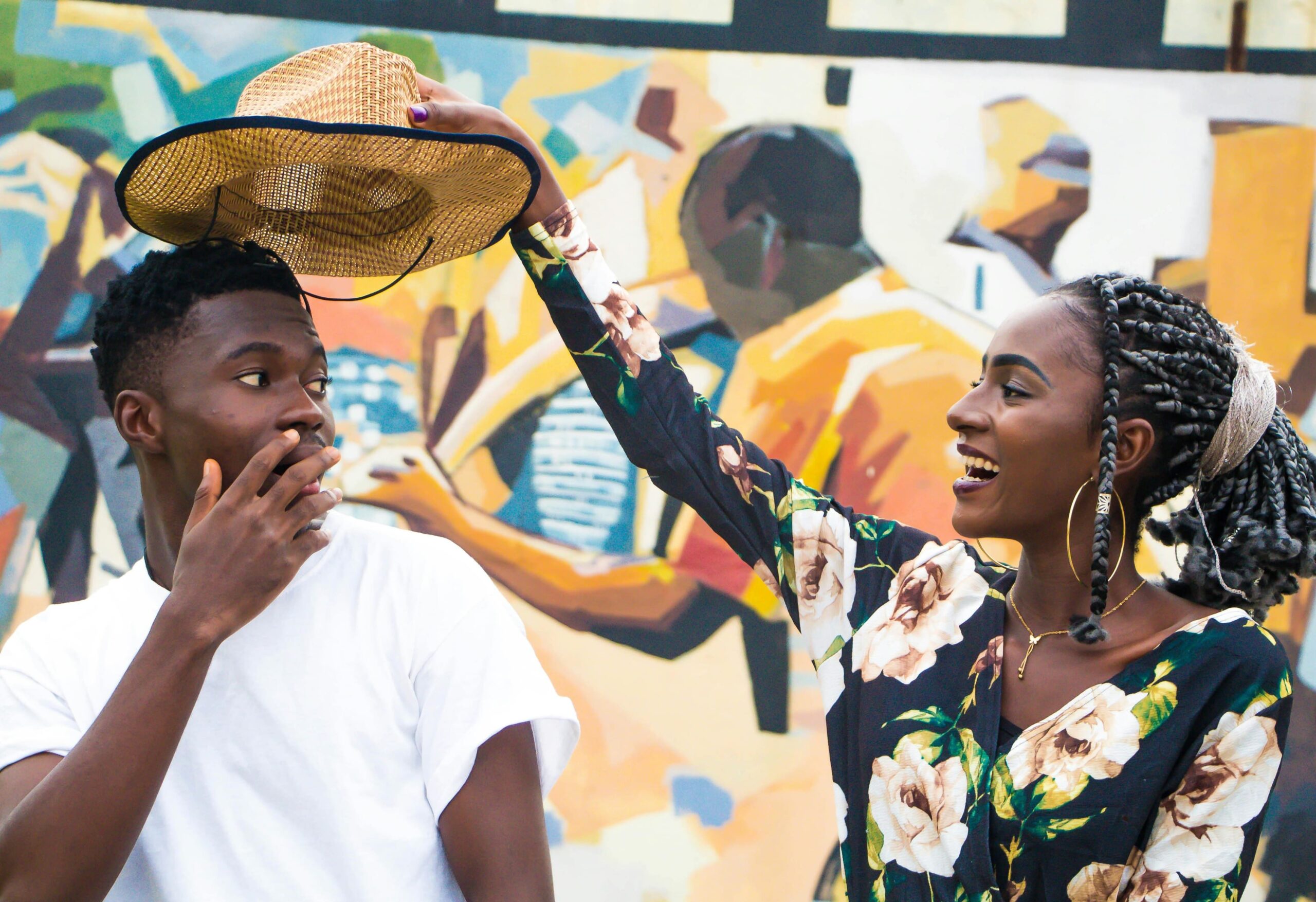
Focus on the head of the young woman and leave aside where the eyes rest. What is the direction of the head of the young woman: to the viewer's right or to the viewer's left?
to the viewer's left

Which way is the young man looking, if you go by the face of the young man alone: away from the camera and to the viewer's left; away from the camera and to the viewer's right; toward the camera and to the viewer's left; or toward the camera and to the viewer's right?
toward the camera and to the viewer's right

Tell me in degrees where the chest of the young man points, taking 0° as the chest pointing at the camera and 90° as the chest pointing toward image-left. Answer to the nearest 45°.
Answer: approximately 0°

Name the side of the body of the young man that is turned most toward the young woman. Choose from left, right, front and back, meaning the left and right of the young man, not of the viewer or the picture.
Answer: left
